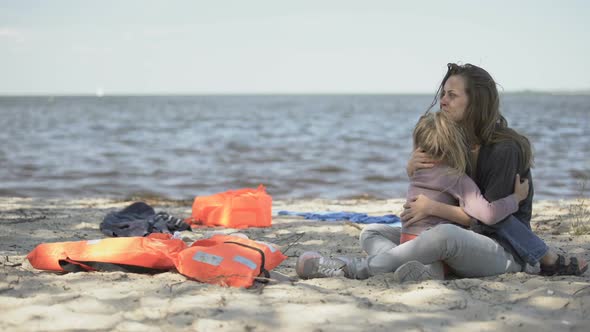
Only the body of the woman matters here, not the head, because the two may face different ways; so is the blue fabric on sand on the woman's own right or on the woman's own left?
on the woman's own right

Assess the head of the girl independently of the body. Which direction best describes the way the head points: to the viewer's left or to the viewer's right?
to the viewer's right

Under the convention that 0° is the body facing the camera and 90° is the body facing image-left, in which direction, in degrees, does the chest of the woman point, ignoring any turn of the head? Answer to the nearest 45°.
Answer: approximately 90°

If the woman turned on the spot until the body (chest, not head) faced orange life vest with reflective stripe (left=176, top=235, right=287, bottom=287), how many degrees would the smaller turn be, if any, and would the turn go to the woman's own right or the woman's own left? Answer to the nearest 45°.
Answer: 0° — they already face it

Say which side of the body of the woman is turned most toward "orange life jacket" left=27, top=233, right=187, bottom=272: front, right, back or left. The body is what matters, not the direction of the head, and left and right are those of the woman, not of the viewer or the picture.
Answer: front
